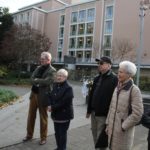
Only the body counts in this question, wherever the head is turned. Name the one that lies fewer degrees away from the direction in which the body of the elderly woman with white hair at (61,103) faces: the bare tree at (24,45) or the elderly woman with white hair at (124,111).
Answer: the elderly woman with white hair

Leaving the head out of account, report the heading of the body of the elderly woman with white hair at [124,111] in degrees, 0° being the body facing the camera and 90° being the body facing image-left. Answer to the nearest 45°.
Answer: approximately 45°

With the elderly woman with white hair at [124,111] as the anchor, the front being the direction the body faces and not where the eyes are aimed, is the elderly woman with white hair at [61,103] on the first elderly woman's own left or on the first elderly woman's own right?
on the first elderly woman's own right

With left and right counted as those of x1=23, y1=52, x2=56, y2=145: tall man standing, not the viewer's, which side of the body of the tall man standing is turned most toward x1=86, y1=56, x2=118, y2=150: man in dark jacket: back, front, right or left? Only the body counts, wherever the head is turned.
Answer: left

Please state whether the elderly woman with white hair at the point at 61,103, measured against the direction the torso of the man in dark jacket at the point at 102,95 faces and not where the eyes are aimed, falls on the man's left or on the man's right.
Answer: on the man's right

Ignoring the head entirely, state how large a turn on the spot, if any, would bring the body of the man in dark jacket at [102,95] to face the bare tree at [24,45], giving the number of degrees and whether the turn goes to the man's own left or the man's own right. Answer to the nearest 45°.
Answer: approximately 135° to the man's own right

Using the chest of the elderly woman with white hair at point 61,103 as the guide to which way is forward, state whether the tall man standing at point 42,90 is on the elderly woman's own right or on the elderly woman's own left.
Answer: on the elderly woman's own right

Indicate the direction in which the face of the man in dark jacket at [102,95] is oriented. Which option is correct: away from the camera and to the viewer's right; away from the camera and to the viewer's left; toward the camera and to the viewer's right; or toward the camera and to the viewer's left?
toward the camera and to the viewer's left

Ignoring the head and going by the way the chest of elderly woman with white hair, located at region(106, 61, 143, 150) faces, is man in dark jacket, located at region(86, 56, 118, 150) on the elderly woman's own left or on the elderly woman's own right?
on the elderly woman's own right

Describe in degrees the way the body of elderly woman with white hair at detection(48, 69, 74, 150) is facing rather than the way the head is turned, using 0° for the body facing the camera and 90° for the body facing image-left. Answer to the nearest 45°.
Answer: approximately 45°

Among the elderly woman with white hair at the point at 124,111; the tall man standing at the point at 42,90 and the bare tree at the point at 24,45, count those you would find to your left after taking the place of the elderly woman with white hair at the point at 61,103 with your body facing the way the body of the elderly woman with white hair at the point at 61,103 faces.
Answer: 1
